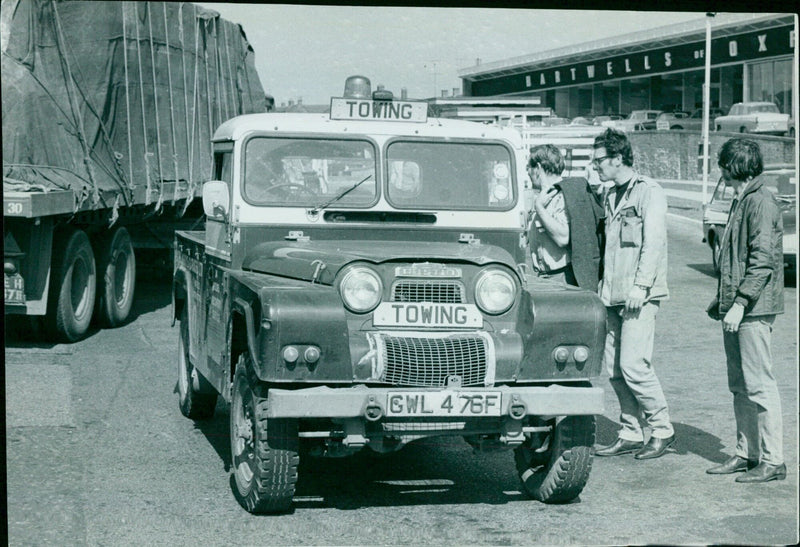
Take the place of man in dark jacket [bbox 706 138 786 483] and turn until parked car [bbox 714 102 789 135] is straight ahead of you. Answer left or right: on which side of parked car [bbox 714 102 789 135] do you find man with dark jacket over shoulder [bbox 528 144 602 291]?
left

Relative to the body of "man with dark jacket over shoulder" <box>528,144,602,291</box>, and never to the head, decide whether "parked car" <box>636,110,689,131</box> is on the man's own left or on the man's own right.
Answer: on the man's own right

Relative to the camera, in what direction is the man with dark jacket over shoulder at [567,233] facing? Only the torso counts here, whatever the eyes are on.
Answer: to the viewer's left

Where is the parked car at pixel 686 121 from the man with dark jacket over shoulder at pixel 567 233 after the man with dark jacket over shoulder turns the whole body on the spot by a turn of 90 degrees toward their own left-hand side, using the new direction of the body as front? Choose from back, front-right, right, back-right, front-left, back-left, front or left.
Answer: back

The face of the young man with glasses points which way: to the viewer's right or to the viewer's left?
to the viewer's left

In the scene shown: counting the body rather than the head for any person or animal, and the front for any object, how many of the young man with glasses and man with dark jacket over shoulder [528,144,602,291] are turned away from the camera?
0

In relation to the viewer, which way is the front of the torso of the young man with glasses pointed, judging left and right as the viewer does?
facing the viewer and to the left of the viewer

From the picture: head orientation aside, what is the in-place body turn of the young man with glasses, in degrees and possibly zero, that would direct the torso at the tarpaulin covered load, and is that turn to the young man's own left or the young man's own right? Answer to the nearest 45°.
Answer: approximately 90° to the young man's own right

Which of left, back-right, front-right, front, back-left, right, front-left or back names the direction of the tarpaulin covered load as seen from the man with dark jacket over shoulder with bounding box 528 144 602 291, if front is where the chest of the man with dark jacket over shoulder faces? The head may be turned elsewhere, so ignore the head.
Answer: front-right

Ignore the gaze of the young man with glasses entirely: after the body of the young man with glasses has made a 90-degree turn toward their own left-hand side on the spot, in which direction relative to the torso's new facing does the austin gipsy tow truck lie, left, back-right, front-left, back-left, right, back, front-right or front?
right

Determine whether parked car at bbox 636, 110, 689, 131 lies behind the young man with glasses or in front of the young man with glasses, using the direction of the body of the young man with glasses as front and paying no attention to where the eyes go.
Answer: behind

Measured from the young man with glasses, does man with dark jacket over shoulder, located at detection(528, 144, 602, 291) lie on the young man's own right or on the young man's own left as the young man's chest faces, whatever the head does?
on the young man's own right
